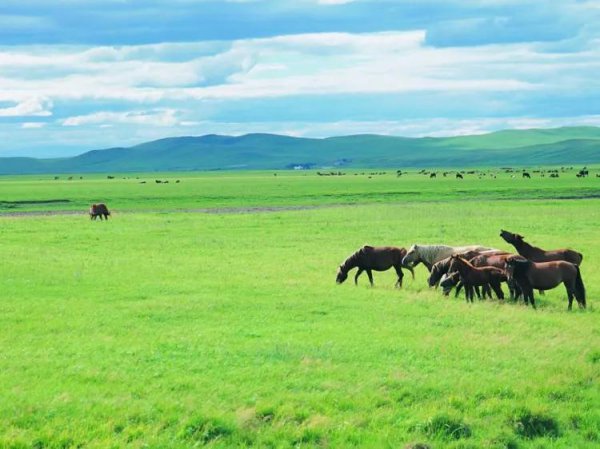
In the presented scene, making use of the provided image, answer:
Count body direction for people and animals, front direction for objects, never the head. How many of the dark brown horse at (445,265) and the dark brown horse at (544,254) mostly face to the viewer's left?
2

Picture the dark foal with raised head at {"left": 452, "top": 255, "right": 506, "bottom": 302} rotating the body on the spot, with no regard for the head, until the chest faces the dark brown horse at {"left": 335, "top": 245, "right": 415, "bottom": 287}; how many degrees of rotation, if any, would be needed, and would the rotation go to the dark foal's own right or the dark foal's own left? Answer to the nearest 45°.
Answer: approximately 45° to the dark foal's own right

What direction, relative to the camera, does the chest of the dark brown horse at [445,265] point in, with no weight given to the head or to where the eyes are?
to the viewer's left

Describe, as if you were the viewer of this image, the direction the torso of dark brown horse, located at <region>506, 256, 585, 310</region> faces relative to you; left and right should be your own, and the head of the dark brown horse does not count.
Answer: facing to the left of the viewer

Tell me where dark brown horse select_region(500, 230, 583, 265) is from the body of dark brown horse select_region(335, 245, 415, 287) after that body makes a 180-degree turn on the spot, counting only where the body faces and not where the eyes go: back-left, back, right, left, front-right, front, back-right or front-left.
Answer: front

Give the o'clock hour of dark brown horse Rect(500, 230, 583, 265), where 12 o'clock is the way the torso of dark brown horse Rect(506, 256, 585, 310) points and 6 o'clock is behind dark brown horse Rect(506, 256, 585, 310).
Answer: dark brown horse Rect(500, 230, 583, 265) is roughly at 3 o'clock from dark brown horse Rect(506, 256, 585, 310).

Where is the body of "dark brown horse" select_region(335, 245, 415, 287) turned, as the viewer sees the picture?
to the viewer's left

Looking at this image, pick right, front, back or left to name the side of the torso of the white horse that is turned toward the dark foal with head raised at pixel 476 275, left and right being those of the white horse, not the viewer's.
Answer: left

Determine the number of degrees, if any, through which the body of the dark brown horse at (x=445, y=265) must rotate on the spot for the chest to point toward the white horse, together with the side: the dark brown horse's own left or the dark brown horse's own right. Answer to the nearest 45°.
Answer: approximately 90° to the dark brown horse's own right

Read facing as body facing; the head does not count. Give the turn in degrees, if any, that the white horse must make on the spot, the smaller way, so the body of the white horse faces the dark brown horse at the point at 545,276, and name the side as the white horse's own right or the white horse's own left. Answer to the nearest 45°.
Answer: approximately 135° to the white horse's own left

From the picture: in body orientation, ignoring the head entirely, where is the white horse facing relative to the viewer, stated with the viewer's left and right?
facing to the left of the viewer

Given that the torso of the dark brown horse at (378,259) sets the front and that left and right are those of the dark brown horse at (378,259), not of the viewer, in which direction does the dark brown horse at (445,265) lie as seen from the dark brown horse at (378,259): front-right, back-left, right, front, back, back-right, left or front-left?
back-left
